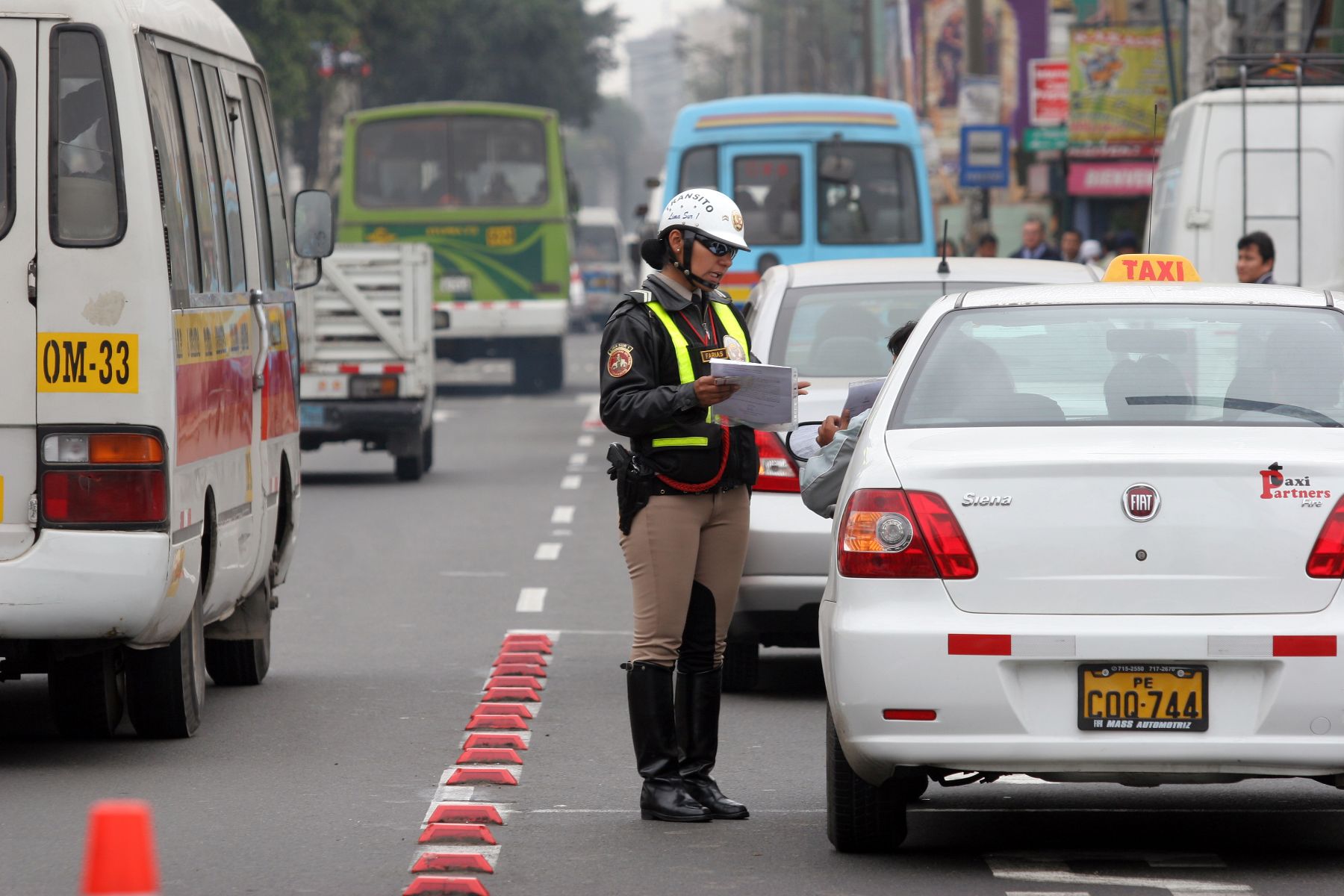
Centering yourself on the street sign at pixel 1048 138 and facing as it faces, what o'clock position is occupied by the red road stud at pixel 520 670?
The red road stud is roughly at 12 o'clock from the street sign.

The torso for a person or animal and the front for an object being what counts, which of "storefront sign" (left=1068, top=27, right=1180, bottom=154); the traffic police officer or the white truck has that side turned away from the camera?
the white truck

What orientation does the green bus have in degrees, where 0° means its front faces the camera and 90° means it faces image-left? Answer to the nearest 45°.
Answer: approximately 180°

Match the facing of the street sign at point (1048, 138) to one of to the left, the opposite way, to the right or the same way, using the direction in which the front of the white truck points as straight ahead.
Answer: the opposite way

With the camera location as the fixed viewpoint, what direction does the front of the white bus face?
facing away from the viewer

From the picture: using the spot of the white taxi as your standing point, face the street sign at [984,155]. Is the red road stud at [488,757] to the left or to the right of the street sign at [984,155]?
left

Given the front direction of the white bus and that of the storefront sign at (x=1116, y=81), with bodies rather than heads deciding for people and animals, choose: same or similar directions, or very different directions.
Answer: very different directions

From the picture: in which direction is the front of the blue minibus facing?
away from the camera

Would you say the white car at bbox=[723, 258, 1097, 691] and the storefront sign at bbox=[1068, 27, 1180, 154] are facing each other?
yes

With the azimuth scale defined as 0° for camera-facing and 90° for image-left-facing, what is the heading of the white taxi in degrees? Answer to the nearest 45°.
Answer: approximately 180°

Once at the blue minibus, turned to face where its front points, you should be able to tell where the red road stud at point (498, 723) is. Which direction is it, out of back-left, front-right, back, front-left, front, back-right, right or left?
back

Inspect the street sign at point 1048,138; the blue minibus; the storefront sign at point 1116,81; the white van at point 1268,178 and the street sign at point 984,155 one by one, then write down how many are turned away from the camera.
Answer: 2

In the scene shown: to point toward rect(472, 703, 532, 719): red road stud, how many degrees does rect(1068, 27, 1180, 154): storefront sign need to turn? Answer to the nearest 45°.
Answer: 0° — it already faces it

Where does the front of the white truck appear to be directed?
away from the camera

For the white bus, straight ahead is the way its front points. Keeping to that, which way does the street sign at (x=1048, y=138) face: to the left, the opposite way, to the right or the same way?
the opposite way
